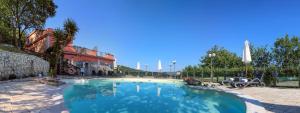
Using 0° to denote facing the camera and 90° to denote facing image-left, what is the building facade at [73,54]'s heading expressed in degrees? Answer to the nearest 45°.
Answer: approximately 315°

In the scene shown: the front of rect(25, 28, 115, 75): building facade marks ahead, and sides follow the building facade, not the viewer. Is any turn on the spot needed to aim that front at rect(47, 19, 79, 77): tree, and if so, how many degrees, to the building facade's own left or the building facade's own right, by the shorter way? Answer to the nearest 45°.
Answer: approximately 45° to the building facade's own right

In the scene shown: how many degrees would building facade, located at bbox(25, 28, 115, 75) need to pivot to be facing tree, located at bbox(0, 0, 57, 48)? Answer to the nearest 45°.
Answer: approximately 90° to its right

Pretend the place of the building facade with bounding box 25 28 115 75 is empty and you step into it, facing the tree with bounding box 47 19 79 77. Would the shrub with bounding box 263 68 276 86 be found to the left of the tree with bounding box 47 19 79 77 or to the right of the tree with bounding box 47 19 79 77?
left
